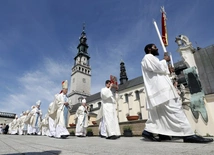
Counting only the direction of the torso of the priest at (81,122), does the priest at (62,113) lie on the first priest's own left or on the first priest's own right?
on the first priest's own right

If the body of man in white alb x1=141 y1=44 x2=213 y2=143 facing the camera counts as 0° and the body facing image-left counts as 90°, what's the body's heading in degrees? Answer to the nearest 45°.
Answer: approximately 270°

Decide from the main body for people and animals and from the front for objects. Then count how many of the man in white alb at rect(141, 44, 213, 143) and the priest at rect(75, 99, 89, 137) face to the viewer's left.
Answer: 0

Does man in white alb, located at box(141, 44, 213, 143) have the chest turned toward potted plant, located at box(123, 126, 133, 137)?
no

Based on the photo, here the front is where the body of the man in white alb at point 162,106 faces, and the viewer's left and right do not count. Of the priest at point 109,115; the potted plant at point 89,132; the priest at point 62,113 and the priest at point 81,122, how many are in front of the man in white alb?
0

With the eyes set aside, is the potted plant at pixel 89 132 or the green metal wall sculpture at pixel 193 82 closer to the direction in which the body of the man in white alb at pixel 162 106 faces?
the green metal wall sculpture

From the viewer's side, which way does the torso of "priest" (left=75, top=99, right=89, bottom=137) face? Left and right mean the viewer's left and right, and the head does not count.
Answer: facing the viewer and to the right of the viewer

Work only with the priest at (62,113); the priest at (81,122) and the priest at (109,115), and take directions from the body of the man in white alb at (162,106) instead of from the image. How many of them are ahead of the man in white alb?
0

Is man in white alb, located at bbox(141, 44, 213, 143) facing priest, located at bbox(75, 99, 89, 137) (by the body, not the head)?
no

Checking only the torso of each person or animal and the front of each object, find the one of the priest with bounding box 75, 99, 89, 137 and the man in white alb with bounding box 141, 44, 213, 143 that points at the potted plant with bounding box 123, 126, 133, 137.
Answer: the priest

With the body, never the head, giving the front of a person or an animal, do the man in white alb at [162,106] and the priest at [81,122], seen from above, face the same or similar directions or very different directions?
same or similar directions

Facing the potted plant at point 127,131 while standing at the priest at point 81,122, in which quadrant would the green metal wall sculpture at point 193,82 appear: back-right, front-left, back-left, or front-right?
front-right

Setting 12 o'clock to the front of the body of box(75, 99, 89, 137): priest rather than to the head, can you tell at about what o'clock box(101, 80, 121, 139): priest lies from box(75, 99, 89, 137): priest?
box(101, 80, 121, 139): priest is roughly at 1 o'clock from box(75, 99, 89, 137): priest.
